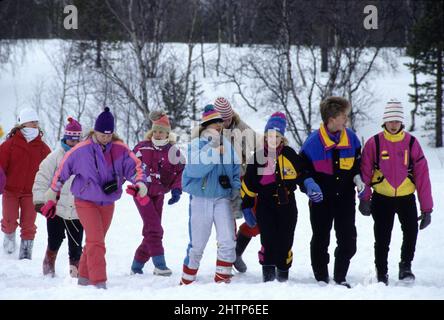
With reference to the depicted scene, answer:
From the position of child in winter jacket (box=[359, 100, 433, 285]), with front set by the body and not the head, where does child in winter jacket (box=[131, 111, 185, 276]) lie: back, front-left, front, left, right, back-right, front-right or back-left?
right

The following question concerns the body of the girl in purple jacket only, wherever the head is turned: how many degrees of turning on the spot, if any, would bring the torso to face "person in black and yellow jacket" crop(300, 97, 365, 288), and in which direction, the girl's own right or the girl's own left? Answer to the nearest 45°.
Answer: approximately 90° to the girl's own left

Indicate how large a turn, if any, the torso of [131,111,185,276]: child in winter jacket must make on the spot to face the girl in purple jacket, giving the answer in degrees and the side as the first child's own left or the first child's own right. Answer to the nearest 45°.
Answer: approximately 45° to the first child's own right

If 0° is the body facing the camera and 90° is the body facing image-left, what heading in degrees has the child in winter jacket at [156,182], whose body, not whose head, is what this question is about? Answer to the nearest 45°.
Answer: approximately 0°

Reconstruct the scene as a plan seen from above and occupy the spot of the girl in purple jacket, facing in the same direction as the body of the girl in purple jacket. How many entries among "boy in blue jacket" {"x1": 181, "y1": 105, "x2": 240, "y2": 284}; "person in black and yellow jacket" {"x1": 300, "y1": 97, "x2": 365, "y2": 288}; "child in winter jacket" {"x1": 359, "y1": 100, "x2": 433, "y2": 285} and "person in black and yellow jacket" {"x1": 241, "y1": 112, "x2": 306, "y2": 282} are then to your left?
4

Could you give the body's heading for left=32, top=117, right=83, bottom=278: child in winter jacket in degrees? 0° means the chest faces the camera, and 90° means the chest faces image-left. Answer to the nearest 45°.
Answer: approximately 315°

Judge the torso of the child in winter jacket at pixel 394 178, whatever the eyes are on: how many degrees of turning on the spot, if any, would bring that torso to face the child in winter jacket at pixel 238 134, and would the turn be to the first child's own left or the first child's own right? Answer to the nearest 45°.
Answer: approximately 90° to the first child's own right

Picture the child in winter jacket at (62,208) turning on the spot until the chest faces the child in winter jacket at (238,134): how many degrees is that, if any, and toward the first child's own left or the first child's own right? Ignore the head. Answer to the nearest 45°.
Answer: approximately 45° to the first child's own left

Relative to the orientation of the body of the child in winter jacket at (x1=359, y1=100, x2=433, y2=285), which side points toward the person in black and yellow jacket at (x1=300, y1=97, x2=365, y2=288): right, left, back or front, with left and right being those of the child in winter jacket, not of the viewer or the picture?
right
